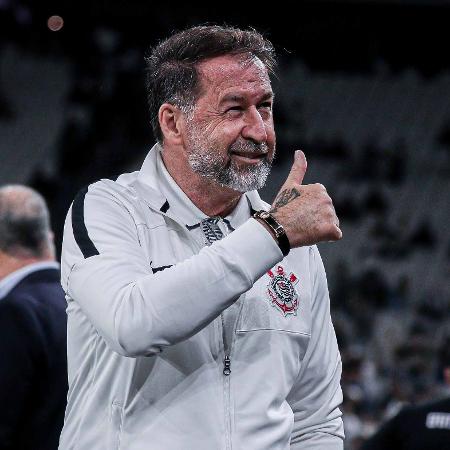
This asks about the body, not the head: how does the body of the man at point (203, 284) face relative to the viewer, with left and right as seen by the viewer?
facing the viewer and to the right of the viewer

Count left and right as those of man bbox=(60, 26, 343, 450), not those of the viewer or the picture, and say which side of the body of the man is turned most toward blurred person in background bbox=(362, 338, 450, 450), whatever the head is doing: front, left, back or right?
left

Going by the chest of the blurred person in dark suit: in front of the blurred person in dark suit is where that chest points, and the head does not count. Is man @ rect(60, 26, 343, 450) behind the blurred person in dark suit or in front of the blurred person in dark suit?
behind

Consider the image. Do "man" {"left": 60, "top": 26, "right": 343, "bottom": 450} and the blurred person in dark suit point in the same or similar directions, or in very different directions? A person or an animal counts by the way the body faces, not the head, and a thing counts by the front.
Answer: very different directions

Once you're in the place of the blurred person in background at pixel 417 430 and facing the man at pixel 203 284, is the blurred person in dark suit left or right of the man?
right

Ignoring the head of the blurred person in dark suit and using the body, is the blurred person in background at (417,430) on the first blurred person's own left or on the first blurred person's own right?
on the first blurred person's own right
